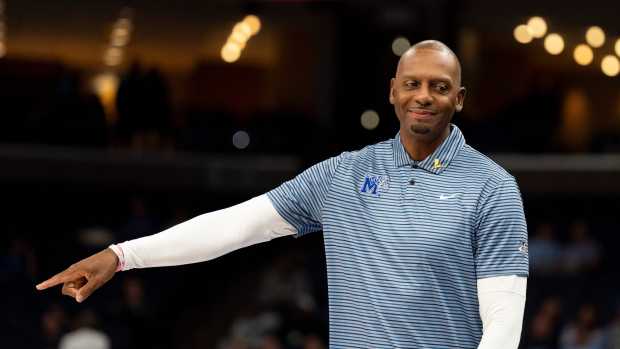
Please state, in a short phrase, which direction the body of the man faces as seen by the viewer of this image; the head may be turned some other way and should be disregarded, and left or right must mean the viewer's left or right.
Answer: facing the viewer

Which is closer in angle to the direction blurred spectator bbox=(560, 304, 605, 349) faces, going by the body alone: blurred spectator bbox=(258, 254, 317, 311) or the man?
the man

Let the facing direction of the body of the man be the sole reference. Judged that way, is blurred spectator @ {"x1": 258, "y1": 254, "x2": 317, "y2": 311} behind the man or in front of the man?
behind

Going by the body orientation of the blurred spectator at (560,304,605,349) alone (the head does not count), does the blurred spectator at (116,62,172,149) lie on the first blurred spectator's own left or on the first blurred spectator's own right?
on the first blurred spectator's own right

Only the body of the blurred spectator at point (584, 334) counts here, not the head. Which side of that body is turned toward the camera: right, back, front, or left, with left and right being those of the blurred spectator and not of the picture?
front

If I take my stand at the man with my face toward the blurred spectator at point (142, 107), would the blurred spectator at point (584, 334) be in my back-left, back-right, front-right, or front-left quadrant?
front-right

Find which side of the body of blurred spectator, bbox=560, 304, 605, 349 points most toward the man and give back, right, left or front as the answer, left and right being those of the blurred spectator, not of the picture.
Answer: front

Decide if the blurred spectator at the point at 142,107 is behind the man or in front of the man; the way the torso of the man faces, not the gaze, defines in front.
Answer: behind

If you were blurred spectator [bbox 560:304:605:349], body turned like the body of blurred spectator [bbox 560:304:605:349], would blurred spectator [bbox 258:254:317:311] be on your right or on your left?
on your right

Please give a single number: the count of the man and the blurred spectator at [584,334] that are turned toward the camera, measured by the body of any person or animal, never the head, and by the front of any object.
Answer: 2

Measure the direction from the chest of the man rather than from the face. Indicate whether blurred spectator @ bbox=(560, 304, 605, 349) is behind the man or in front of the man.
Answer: behind
